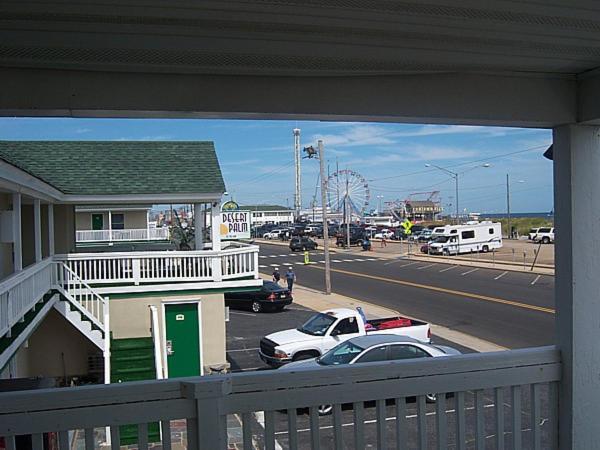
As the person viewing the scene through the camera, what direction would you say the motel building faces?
facing the viewer

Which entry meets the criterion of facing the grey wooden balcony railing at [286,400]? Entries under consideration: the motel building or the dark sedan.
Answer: the motel building

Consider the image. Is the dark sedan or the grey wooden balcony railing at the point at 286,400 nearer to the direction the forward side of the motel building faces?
the grey wooden balcony railing

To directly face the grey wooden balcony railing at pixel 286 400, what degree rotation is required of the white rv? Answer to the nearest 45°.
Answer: approximately 45° to its left

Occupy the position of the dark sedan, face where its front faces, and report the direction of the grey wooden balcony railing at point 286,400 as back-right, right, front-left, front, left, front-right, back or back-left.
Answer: back-left

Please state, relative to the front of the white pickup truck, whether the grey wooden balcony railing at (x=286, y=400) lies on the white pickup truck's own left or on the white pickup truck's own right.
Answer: on the white pickup truck's own left

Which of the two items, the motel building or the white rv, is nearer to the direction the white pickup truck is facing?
the motel building

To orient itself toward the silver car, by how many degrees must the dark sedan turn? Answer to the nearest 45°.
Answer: approximately 135° to its left

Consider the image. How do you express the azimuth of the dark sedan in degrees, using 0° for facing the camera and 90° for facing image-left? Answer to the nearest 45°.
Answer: approximately 135°

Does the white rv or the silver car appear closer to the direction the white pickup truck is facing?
the silver car

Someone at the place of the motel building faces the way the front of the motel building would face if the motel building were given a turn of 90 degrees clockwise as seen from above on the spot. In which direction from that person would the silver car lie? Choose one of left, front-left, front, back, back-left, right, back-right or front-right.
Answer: back-left

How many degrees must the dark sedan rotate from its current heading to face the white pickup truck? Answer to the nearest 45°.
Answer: approximately 135° to its left

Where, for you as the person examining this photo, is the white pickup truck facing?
facing the viewer and to the left of the viewer

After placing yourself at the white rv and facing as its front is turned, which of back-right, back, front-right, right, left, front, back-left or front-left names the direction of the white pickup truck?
front-left

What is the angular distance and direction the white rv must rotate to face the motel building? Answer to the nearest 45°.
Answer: approximately 45° to its left

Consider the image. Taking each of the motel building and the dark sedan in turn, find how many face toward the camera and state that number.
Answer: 1
